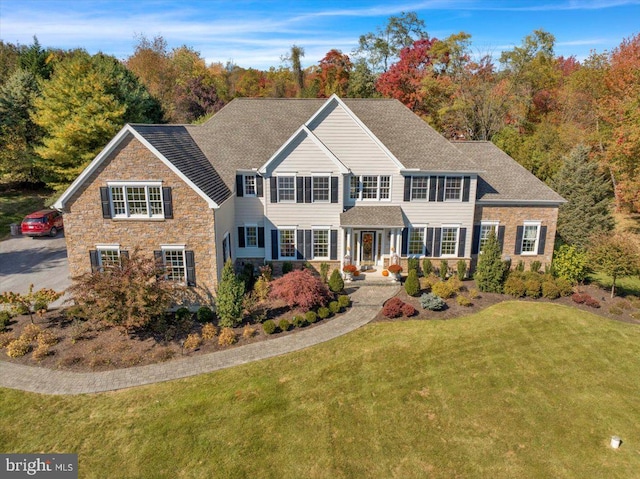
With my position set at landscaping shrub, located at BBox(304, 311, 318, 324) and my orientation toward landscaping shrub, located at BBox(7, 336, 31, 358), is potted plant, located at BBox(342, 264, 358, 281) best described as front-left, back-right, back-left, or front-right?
back-right

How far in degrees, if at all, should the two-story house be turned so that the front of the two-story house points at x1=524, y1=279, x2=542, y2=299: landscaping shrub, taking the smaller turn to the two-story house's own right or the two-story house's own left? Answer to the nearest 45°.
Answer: approximately 90° to the two-story house's own left

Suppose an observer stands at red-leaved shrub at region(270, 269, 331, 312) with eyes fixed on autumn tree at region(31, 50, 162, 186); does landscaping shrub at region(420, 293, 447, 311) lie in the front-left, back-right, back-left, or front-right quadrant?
back-right

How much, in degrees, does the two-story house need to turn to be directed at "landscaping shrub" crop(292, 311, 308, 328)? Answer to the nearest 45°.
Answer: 0° — it already faces it

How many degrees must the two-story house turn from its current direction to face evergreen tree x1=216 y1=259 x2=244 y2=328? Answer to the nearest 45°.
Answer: approximately 45° to its right

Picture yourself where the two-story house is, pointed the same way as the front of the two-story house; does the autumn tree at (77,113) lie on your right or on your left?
on your right

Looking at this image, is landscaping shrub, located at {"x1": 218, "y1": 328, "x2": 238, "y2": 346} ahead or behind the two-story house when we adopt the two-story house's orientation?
ahead

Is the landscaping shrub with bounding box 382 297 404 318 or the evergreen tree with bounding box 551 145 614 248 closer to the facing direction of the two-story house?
the landscaping shrub

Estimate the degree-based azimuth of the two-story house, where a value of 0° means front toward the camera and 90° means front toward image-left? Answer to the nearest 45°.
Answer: approximately 0°

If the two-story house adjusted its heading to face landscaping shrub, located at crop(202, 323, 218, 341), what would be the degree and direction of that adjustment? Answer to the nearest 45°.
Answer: approximately 45° to its right

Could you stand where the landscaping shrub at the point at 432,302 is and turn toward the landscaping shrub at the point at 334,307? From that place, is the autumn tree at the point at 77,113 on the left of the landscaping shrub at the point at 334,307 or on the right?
right
